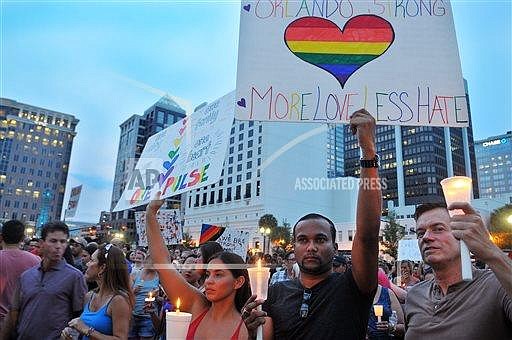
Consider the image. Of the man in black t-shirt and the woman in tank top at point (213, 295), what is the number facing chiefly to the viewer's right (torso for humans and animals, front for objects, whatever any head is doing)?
0

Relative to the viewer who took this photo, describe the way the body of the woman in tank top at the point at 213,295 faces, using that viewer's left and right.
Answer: facing the viewer and to the left of the viewer

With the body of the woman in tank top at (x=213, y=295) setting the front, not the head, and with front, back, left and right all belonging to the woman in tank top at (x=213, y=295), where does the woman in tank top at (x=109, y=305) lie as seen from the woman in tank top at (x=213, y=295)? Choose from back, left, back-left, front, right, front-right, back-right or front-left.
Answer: right

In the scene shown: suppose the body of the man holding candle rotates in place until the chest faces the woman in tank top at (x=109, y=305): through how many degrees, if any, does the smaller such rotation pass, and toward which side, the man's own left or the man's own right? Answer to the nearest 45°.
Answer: approximately 45° to the man's own right

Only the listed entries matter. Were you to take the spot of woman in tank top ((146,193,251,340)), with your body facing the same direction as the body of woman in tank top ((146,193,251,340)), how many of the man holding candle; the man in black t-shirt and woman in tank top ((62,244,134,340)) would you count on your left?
2

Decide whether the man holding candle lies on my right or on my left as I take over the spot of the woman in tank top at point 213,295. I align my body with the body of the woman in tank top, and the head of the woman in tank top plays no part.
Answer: on my left

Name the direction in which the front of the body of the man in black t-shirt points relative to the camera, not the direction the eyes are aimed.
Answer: toward the camera

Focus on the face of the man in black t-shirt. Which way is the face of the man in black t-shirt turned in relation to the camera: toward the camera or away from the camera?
toward the camera

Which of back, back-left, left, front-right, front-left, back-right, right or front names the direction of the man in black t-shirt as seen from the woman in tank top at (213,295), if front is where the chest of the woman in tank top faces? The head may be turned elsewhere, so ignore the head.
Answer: left

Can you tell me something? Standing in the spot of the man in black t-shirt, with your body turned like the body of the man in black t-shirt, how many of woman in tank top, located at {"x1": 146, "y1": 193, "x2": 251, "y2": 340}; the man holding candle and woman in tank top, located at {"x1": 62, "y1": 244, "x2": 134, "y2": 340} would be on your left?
1

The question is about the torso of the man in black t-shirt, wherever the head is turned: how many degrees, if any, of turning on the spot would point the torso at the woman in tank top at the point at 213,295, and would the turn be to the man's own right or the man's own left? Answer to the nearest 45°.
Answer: approximately 135° to the man's own right

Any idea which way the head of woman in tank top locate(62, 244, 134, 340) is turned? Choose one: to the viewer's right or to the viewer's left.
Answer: to the viewer's left

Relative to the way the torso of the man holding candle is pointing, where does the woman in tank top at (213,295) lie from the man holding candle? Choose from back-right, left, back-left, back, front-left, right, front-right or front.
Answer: front-right

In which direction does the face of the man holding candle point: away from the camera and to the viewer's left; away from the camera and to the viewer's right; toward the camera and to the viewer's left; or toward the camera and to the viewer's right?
toward the camera and to the viewer's left
